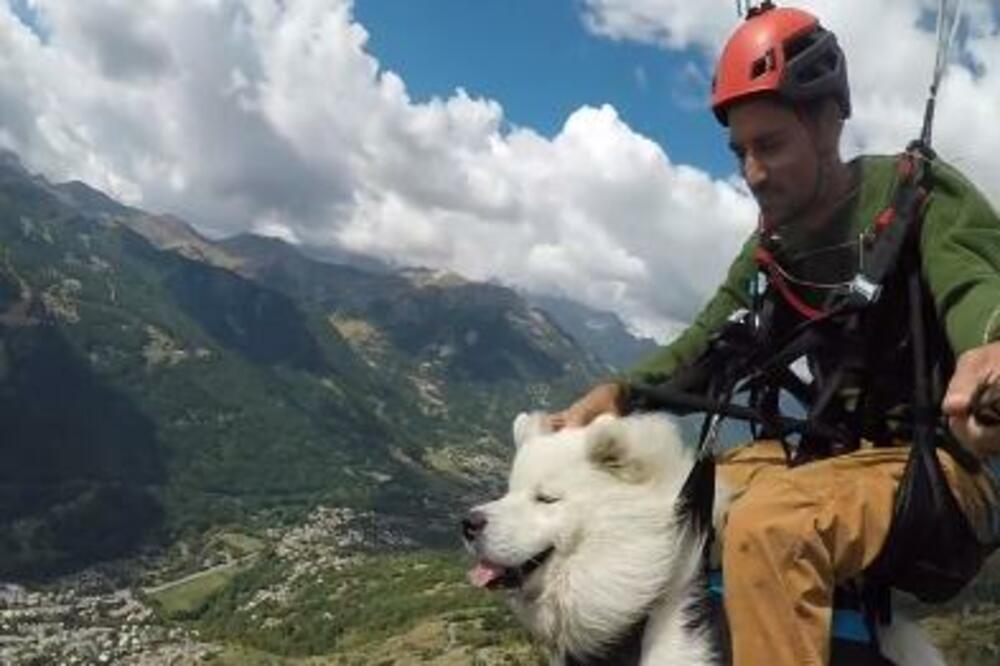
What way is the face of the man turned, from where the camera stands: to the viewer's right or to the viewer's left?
to the viewer's left

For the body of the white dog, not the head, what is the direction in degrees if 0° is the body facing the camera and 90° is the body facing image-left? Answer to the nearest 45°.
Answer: approximately 90°
